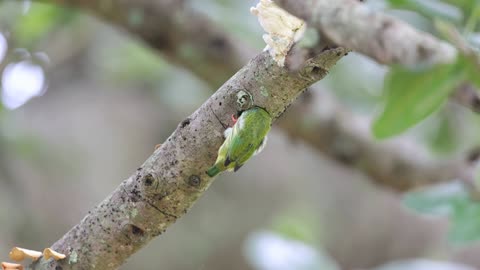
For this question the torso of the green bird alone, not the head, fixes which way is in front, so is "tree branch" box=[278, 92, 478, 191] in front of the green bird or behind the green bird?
in front

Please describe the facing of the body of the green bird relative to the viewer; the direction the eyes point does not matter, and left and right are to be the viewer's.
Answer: facing away from the viewer and to the right of the viewer
